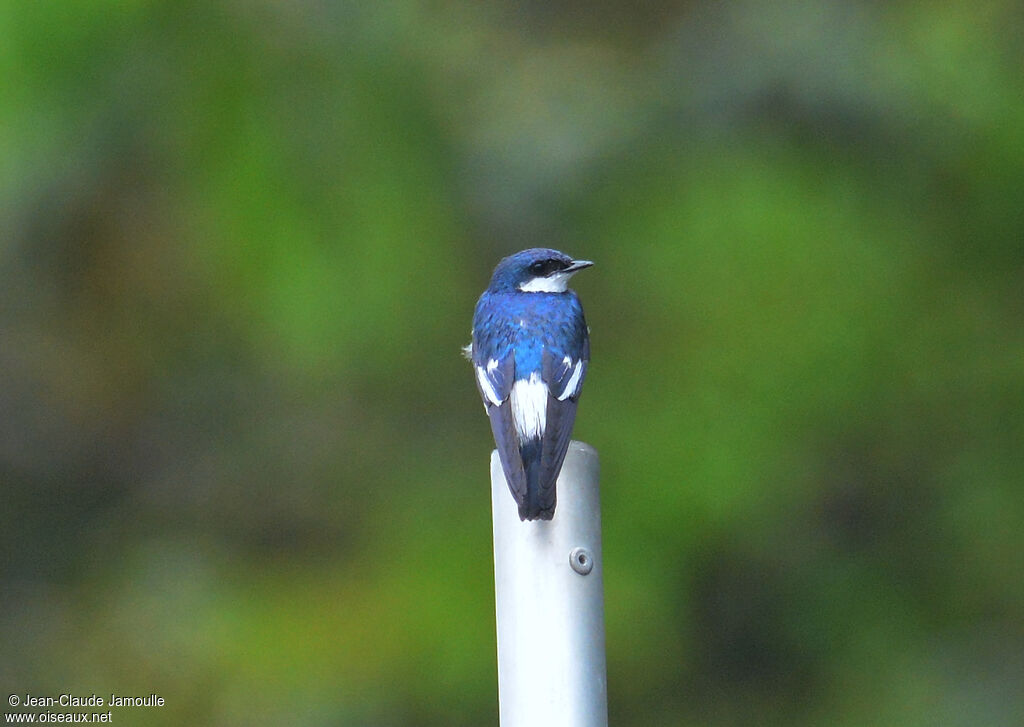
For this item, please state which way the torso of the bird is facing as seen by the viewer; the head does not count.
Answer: away from the camera
